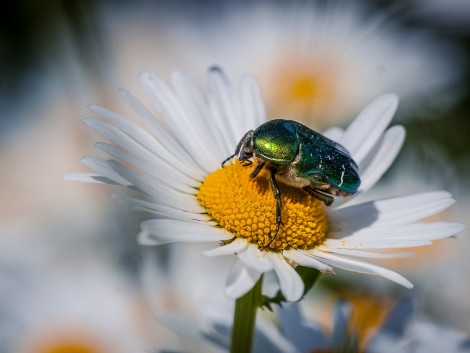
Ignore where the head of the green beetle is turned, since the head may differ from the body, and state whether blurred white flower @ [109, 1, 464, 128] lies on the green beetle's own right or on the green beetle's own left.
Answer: on the green beetle's own right

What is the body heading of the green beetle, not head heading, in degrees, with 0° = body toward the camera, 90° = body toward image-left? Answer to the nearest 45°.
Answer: approximately 90°

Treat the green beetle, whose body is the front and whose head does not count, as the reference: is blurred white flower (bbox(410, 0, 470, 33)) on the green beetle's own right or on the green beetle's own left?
on the green beetle's own right
